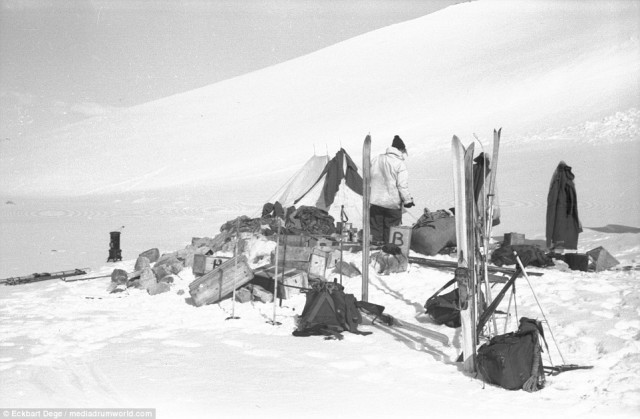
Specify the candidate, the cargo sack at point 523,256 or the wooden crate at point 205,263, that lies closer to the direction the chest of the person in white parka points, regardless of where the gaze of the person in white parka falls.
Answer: the cargo sack

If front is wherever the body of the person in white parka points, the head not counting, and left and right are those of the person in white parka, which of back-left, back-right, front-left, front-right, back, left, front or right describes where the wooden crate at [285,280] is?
back

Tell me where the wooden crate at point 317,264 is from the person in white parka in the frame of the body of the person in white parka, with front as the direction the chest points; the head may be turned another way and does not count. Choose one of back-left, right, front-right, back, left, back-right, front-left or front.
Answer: back

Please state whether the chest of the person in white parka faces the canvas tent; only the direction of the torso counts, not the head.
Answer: no

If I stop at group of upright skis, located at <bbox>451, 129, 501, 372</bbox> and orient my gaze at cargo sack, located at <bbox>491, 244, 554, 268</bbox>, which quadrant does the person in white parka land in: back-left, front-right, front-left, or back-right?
front-left

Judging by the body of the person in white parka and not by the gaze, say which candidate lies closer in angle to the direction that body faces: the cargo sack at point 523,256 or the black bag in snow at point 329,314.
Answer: the cargo sack

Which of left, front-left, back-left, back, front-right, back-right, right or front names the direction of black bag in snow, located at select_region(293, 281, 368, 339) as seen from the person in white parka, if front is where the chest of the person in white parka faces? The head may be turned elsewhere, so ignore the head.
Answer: back-right

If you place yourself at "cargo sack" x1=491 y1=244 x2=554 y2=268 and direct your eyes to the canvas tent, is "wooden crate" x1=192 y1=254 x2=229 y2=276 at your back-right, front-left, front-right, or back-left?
front-left

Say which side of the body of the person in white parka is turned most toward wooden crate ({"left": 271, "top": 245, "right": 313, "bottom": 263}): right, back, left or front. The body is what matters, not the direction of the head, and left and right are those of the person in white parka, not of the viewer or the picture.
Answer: back

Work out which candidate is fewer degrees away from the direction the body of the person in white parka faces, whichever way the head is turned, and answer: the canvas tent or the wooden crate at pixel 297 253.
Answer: the canvas tent

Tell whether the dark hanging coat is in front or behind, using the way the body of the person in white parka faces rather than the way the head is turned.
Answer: in front

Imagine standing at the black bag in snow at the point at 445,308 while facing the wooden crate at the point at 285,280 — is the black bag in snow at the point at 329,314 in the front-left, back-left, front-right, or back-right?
front-left

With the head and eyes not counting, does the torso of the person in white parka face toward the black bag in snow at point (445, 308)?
no

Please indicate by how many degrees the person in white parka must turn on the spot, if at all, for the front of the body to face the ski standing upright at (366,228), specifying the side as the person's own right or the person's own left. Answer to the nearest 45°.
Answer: approximately 135° to the person's own right

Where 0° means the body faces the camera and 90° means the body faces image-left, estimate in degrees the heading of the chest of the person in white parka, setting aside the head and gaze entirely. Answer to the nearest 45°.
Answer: approximately 225°
